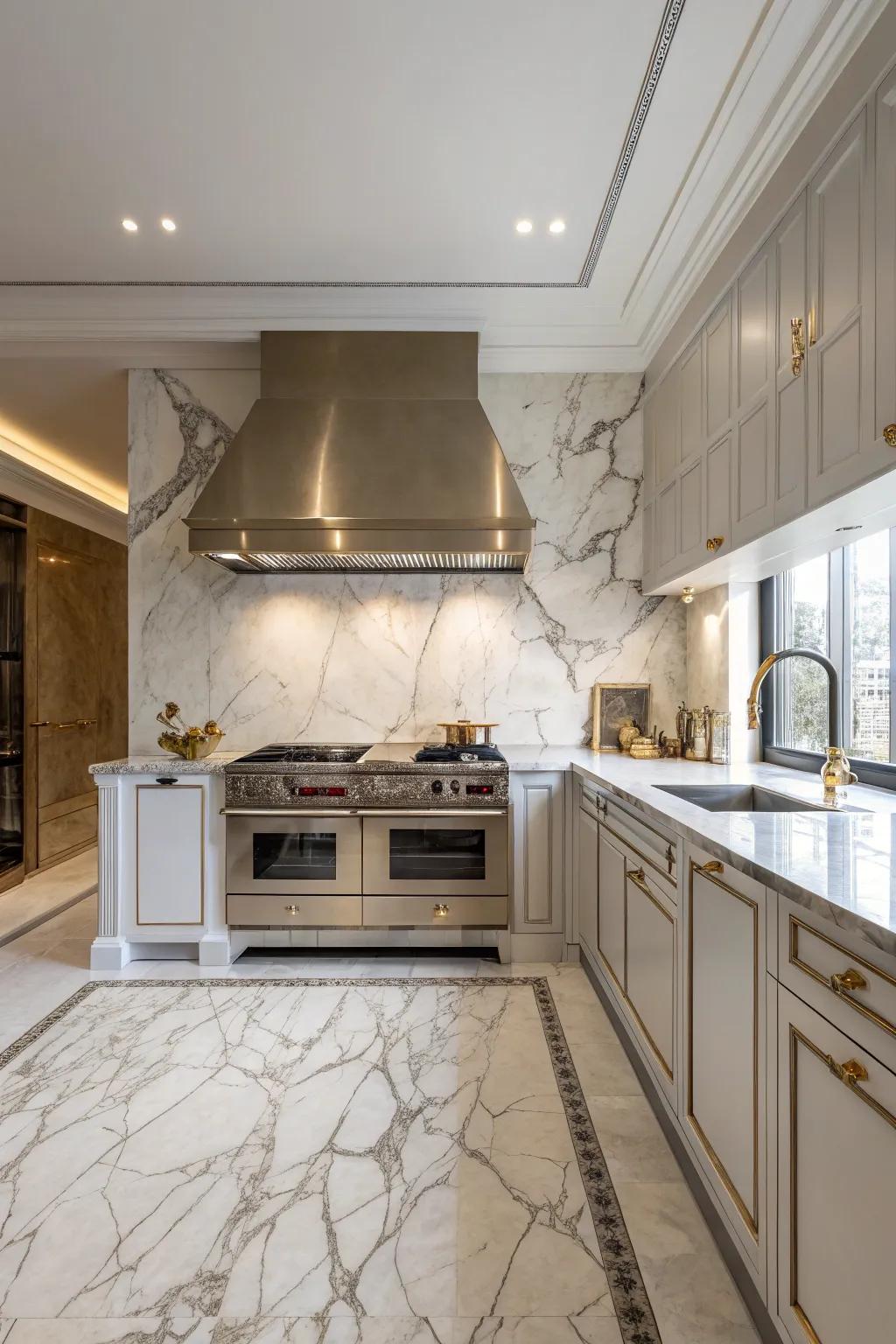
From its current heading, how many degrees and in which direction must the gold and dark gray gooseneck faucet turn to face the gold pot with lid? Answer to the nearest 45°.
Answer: approximately 45° to its right

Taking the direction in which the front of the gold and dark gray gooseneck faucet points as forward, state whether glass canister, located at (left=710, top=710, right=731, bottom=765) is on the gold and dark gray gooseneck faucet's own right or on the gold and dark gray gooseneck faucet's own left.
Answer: on the gold and dark gray gooseneck faucet's own right

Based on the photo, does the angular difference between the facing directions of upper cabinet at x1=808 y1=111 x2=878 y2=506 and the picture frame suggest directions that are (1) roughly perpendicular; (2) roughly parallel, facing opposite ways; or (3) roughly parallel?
roughly perpendicular

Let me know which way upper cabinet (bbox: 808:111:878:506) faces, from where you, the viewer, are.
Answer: facing to the left of the viewer

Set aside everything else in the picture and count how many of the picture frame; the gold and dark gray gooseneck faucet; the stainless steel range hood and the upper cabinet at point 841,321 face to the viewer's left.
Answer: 2

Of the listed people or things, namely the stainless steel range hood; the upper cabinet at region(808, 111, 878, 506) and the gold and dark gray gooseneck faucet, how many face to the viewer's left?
2

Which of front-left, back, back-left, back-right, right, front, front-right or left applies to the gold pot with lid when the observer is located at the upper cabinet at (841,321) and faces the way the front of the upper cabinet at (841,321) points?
front-right

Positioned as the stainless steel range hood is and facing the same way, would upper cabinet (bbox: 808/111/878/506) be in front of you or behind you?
in front

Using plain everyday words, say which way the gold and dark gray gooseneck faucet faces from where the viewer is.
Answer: facing to the left of the viewer

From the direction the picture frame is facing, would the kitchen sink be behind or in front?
in front
